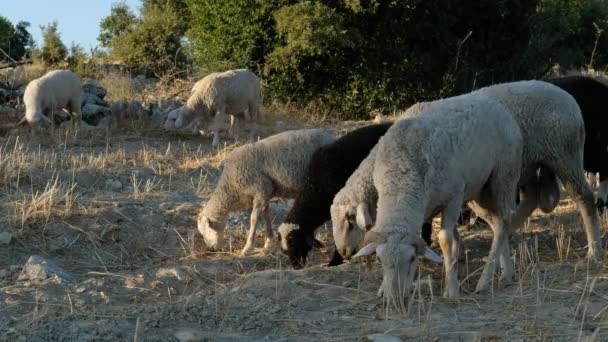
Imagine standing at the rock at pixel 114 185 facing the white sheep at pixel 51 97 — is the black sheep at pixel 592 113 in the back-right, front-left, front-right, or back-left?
back-right

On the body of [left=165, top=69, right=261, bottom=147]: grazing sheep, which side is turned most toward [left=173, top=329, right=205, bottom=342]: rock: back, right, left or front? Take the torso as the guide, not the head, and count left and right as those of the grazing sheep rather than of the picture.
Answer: left

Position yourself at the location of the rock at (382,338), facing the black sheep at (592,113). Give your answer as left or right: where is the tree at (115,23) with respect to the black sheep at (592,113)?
left

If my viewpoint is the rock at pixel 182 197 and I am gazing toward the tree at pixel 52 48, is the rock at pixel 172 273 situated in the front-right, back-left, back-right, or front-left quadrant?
back-left

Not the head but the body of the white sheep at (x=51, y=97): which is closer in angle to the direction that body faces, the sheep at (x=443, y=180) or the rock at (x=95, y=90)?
the sheep

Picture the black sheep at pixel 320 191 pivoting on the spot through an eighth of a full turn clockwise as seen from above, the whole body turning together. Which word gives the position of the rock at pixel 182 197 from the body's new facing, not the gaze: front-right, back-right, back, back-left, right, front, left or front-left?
front-right

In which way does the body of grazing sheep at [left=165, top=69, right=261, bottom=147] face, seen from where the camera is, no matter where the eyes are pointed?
to the viewer's left

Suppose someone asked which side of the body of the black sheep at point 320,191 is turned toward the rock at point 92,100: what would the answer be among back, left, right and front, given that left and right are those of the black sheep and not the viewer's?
right

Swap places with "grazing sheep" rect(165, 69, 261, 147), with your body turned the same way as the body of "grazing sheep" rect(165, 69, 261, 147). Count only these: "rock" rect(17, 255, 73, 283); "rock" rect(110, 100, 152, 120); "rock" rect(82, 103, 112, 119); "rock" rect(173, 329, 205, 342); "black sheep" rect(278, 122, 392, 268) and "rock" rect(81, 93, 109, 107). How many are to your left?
3

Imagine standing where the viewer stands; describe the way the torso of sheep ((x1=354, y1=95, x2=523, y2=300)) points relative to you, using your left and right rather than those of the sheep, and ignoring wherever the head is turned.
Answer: facing the viewer and to the left of the viewer

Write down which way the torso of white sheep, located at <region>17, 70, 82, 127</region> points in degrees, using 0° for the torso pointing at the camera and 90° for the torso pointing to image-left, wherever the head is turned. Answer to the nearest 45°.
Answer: approximately 45°

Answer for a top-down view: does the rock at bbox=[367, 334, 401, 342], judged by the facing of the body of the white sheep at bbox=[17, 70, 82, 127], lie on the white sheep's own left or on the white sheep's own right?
on the white sheep's own left
